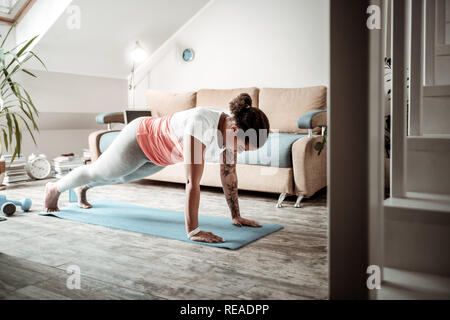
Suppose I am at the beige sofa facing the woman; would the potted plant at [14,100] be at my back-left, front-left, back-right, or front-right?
front-right

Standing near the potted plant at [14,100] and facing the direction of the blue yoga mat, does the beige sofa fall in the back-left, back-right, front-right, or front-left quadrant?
front-left

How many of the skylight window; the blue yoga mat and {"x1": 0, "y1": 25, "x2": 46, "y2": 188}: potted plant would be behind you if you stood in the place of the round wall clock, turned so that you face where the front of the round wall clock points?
0

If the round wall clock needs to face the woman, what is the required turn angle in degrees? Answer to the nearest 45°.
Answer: approximately 45° to its left

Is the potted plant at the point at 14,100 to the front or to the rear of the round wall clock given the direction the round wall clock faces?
to the front

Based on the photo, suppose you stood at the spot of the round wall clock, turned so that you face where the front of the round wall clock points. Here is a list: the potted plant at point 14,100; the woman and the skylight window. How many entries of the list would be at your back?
0

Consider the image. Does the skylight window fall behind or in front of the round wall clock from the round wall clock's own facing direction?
in front

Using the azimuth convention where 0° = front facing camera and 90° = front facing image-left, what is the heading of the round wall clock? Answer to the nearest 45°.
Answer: approximately 45°

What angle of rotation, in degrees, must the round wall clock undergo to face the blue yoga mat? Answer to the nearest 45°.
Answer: approximately 45° to its left
